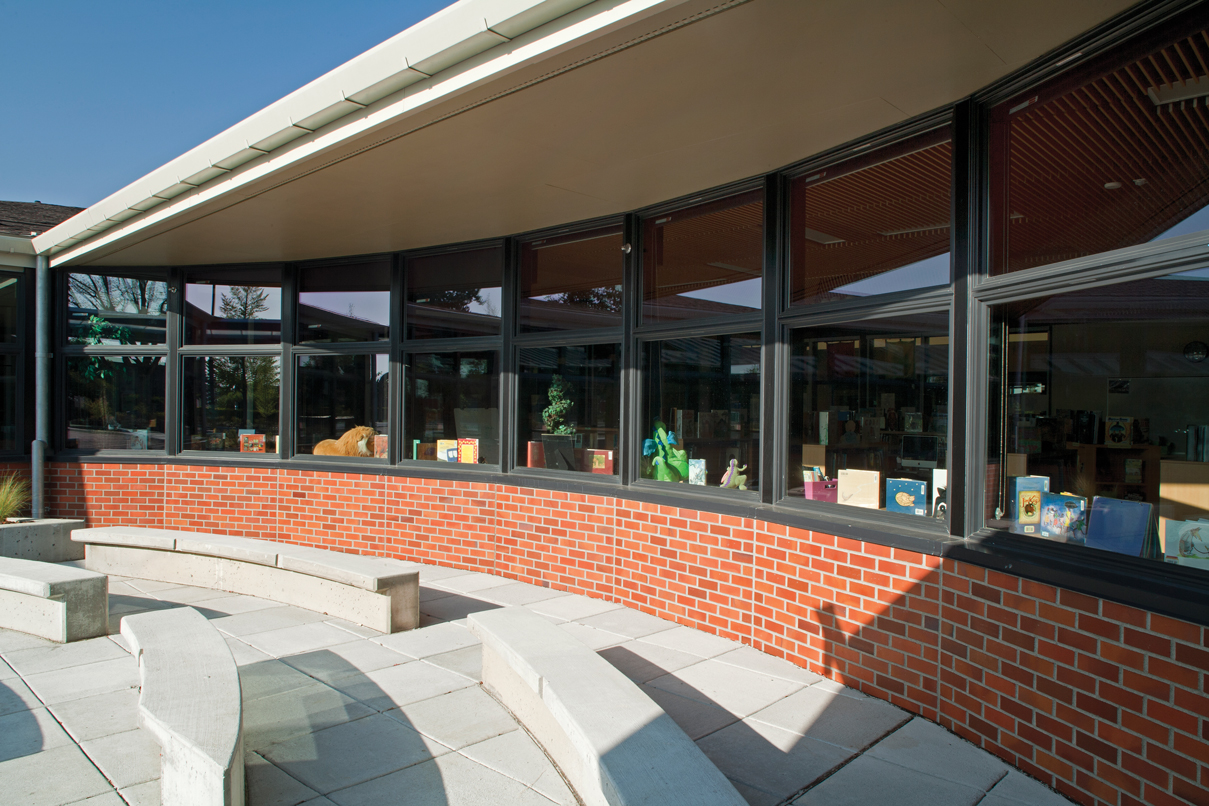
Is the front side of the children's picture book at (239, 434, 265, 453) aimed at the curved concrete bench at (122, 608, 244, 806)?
yes

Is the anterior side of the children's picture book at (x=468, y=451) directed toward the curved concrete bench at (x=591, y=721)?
yes

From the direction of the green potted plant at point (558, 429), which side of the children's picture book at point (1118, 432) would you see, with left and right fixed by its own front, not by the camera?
right

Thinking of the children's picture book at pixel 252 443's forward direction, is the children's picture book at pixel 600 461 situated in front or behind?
in front

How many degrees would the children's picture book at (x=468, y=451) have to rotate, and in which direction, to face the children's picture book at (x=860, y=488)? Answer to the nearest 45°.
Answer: approximately 45° to its left

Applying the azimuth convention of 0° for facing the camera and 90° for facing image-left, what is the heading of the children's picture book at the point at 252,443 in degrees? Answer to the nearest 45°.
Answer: approximately 0°

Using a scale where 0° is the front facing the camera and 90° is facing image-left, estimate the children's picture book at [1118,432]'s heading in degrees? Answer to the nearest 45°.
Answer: approximately 0°

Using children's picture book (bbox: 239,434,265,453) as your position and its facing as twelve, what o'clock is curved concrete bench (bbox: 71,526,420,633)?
The curved concrete bench is roughly at 12 o'clock from the children's picture book.

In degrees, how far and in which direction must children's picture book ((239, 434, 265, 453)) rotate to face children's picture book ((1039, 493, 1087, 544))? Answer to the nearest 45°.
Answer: approximately 45° to its left

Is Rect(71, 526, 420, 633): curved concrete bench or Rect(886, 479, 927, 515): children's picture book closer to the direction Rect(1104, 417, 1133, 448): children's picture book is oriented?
the curved concrete bench

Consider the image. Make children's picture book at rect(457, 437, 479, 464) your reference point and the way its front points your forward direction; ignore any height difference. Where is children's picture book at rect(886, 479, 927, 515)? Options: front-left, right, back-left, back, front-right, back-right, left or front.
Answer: front-left

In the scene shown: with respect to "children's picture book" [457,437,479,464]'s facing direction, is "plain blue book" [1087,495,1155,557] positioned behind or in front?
in front
